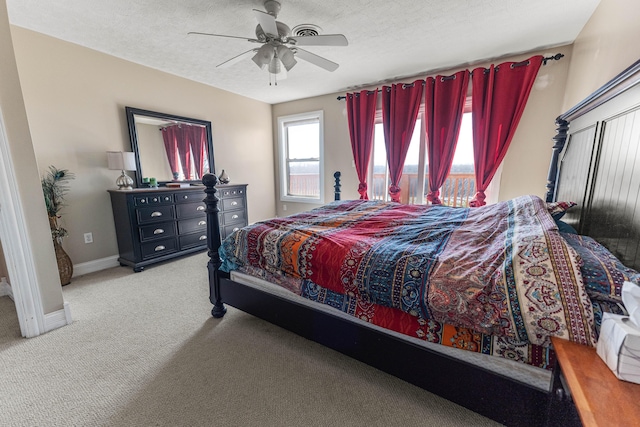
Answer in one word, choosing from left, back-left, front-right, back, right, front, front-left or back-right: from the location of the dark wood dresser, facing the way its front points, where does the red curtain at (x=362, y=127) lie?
front-left

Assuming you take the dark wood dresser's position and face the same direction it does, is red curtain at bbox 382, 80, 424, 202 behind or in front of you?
in front

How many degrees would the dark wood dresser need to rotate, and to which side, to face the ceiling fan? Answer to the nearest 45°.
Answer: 0° — it already faces it

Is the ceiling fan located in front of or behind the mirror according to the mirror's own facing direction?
in front

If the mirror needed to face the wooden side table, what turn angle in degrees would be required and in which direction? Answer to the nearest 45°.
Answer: approximately 45° to its right

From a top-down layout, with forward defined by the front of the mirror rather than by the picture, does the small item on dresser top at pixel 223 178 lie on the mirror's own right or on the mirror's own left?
on the mirror's own left

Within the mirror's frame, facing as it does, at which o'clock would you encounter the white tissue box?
The white tissue box is roughly at 1 o'clock from the mirror.

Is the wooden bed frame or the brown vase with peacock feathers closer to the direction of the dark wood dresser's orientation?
the wooden bed frame

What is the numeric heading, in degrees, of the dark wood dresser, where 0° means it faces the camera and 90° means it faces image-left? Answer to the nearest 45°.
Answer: approximately 315°

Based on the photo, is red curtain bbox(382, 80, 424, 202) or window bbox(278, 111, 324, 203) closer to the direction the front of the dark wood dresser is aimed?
the red curtain

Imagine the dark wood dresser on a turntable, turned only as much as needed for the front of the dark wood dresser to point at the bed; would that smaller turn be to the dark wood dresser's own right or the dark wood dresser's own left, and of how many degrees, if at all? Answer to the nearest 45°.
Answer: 0° — it already faces it

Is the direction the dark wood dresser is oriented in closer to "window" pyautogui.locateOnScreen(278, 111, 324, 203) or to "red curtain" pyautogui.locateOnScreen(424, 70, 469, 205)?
the red curtain

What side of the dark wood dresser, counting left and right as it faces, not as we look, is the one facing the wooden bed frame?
front

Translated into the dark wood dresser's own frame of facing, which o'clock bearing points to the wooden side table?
The wooden side table is roughly at 1 o'clock from the dark wood dresser.

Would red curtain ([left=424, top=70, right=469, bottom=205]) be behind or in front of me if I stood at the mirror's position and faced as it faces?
in front
